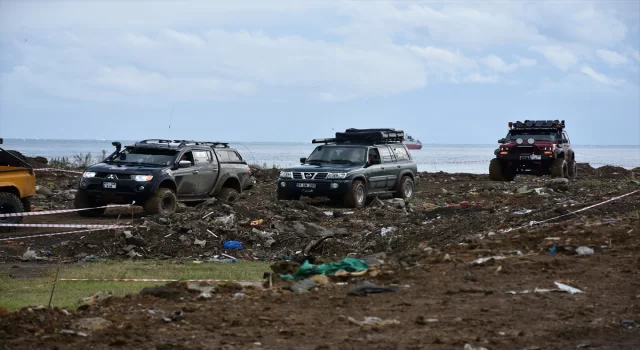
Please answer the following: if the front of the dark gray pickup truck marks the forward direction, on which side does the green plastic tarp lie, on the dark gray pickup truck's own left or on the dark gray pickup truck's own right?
on the dark gray pickup truck's own left

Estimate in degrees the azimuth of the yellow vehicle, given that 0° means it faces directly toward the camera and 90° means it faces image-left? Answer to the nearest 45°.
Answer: approximately 90°

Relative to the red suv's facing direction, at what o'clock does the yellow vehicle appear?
The yellow vehicle is roughly at 1 o'clock from the red suv.

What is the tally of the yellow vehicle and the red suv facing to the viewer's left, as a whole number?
1

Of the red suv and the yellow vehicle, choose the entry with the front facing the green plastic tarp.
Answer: the red suv

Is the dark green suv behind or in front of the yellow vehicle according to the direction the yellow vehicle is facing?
behind

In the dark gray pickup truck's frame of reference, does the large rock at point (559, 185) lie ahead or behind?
behind

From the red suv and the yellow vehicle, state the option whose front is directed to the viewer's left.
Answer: the yellow vehicle

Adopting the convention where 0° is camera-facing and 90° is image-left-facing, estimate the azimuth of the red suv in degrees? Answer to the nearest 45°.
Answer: approximately 0°

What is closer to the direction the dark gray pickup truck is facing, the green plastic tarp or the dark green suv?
the green plastic tarp
